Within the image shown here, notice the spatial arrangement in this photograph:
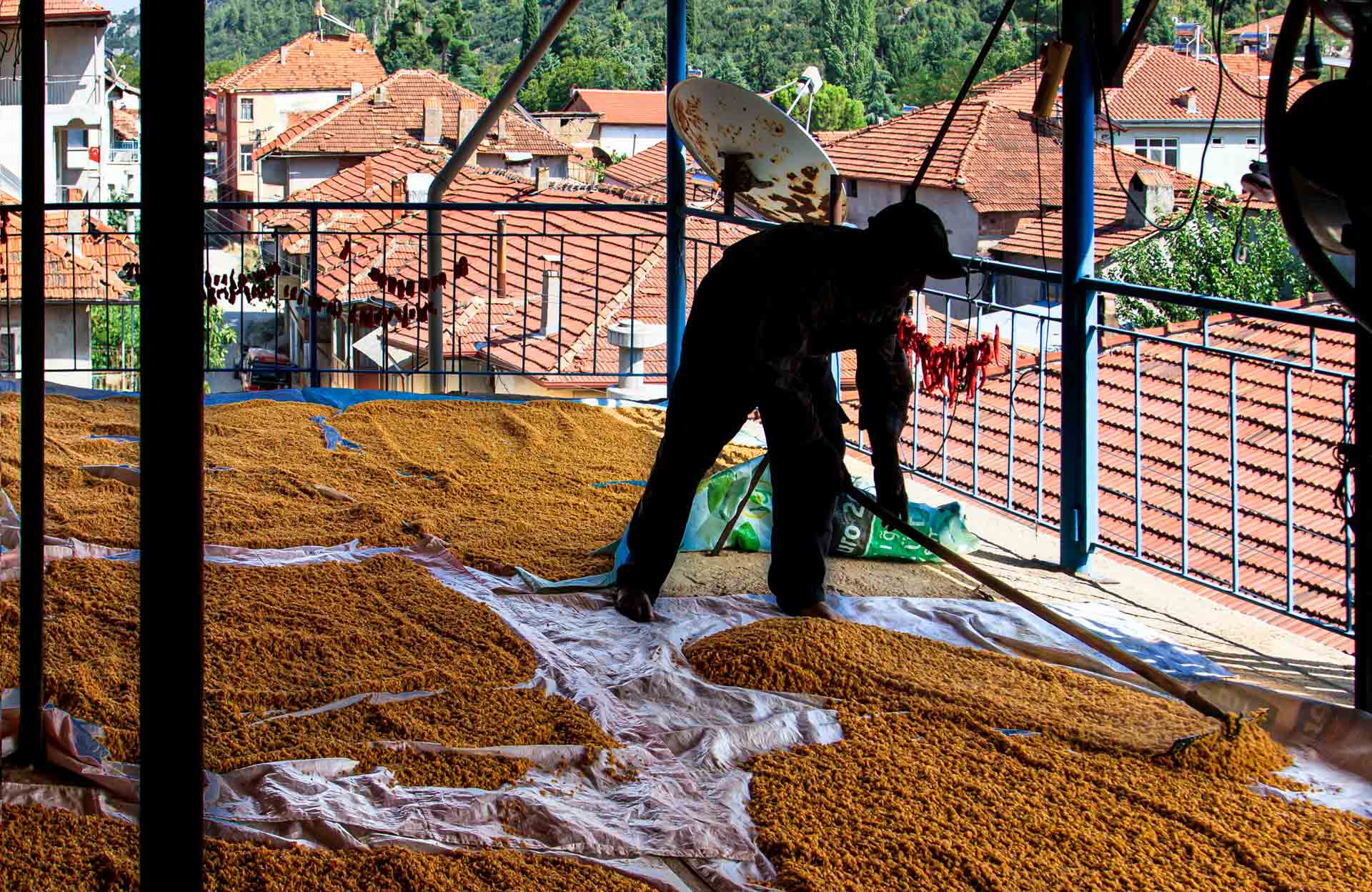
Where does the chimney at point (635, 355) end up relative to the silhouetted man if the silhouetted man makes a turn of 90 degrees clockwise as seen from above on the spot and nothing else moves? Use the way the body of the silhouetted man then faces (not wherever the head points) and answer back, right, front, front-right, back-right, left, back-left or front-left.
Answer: back

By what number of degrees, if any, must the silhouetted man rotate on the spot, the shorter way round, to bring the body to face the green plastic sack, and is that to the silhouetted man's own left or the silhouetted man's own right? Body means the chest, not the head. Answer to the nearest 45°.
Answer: approximately 90° to the silhouetted man's own left

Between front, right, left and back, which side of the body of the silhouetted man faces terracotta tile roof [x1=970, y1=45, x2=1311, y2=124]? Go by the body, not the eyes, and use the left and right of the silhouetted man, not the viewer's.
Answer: left

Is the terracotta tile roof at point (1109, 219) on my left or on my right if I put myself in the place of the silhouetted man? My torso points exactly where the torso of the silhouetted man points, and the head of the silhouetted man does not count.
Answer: on my left

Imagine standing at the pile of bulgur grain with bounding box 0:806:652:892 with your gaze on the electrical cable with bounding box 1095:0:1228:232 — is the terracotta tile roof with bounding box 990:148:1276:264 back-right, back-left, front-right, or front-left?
front-left

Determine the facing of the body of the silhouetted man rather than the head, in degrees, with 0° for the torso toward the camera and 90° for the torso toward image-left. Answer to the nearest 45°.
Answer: approximately 270°

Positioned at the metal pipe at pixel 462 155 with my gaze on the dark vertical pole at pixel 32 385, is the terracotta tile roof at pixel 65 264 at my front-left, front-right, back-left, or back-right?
back-right

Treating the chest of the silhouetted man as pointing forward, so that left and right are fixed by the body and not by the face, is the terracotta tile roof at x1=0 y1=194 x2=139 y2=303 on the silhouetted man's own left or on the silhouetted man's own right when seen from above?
on the silhouetted man's own left

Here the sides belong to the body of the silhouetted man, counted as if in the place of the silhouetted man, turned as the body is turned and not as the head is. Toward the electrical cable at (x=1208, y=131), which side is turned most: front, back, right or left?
front

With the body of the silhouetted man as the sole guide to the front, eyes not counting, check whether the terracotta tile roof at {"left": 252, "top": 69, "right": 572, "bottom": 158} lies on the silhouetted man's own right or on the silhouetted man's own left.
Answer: on the silhouetted man's own left
